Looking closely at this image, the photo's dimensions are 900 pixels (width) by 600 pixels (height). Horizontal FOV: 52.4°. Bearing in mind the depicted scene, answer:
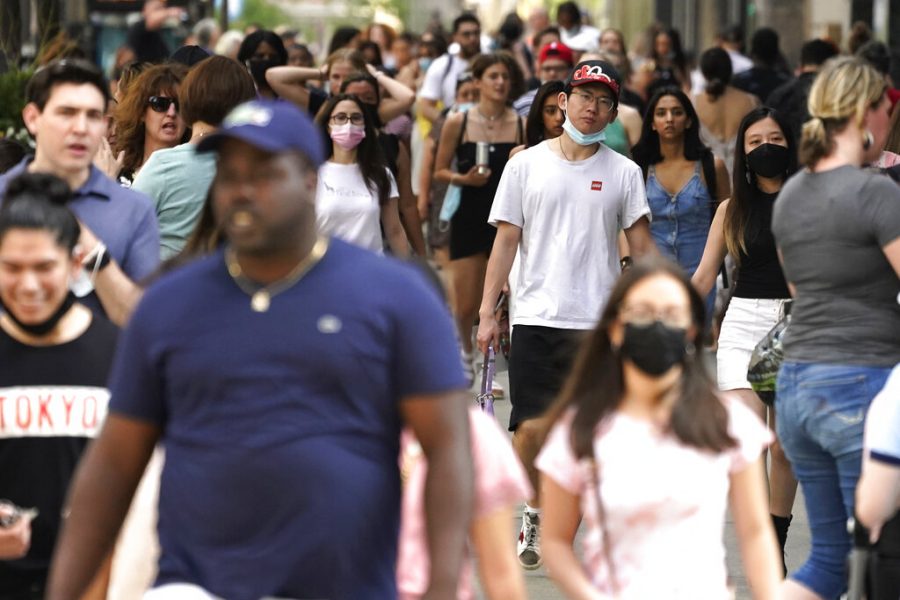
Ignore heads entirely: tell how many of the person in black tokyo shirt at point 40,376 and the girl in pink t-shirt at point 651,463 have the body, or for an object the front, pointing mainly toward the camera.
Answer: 2

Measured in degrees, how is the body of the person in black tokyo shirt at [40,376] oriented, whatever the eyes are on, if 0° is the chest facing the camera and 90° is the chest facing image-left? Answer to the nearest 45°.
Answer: approximately 0°

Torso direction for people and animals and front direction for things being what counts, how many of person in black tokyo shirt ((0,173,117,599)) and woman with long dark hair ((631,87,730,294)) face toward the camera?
2

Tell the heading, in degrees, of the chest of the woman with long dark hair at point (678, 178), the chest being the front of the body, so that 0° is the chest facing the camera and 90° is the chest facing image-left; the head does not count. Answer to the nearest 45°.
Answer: approximately 0°

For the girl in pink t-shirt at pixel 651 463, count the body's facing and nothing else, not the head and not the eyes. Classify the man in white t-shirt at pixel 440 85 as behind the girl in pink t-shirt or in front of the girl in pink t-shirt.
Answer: behind

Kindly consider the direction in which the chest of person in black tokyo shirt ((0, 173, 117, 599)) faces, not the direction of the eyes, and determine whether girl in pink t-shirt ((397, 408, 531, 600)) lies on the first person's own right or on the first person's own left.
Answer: on the first person's own left

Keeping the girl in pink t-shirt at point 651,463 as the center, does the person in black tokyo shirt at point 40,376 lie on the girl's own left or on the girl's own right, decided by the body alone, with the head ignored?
on the girl's own right
